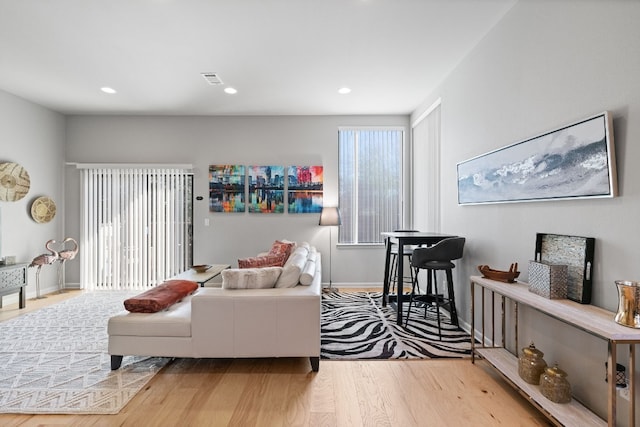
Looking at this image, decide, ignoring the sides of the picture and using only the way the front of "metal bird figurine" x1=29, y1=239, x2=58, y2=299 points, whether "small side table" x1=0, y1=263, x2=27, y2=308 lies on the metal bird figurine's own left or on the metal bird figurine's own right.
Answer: on the metal bird figurine's own right

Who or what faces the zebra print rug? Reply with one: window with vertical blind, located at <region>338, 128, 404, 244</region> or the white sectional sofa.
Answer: the window with vertical blind

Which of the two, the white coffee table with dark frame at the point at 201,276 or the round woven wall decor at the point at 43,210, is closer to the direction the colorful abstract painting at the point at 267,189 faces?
the white coffee table with dark frame

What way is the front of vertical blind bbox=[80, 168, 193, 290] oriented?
toward the camera

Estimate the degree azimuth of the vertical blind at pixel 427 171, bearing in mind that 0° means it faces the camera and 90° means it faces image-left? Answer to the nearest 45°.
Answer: approximately 90°

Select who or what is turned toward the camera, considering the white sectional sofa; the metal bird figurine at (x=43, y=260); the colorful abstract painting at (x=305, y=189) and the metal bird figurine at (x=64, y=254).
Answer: the colorful abstract painting

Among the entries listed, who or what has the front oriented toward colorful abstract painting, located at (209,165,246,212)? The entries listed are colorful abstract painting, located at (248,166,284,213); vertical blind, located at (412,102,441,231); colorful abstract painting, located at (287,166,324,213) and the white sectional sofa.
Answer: the vertical blind

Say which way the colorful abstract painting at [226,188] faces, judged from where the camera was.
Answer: facing the viewer

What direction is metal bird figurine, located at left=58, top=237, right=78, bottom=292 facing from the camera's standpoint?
to the viewer's right

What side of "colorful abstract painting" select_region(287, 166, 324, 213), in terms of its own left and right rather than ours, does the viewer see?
front

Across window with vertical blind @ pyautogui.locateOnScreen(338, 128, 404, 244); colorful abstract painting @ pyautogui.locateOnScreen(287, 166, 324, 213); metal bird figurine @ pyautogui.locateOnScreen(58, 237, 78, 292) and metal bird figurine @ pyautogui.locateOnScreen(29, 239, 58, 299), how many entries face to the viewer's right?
2

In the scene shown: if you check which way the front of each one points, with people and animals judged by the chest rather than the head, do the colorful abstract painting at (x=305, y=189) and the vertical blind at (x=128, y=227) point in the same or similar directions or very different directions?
same or similar directions

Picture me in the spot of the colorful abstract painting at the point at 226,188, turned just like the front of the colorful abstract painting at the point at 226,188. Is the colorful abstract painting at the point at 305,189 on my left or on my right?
on my left

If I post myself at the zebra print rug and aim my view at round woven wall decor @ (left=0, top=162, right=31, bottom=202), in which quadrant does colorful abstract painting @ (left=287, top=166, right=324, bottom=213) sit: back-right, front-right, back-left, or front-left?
front-right

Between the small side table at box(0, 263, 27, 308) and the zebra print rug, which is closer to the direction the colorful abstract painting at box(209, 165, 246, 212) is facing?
the zebra print rug

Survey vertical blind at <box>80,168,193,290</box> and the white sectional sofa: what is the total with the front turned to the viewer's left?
1
